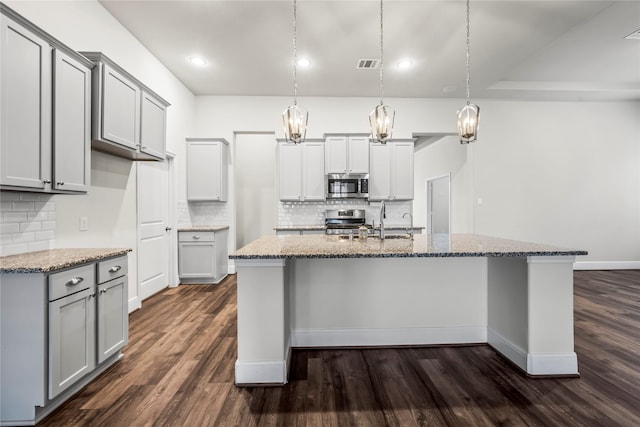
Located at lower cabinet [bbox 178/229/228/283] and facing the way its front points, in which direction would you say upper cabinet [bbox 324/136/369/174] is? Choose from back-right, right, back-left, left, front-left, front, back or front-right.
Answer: left

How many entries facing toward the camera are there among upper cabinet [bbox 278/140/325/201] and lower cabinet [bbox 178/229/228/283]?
2

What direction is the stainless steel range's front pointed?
toward the camera

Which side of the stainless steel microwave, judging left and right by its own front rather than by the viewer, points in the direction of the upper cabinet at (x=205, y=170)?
right

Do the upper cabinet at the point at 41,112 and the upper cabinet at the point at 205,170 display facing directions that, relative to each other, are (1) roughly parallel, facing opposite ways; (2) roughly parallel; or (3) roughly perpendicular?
roughly perpendicular

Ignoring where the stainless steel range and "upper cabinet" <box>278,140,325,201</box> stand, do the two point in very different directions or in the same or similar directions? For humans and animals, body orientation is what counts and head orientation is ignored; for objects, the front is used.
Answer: same or similar directions

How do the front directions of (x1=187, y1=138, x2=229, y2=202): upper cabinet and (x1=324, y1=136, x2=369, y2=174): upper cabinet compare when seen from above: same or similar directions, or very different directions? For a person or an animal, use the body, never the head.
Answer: same or similar directions

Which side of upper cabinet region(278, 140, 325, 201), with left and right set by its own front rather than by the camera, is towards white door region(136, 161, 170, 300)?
right

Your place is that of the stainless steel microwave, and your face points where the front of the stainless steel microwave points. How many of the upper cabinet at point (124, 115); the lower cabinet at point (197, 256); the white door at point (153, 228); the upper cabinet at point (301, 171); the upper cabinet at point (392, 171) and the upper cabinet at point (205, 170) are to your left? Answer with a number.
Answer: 1

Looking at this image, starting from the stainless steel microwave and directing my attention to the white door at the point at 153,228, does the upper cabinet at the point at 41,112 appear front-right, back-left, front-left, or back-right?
front-left

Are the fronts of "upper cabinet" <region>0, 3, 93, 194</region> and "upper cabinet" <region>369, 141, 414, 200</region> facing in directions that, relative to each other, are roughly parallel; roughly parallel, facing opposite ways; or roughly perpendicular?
roughly perpendicular

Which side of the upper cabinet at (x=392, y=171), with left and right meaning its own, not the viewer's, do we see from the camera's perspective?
front

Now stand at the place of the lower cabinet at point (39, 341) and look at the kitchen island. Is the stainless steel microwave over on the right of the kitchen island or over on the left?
left

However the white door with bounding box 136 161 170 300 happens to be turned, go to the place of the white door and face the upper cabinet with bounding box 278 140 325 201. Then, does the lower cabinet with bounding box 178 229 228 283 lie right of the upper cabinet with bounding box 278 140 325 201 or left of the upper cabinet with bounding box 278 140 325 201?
left

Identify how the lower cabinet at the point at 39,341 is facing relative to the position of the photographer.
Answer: facing the viewer and to the right of the viewer

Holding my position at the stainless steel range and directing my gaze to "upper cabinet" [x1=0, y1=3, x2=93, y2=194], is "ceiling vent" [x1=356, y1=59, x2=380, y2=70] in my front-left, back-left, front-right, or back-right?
front-left

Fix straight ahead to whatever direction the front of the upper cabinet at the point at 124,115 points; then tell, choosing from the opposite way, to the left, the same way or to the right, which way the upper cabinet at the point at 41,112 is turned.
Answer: the same way

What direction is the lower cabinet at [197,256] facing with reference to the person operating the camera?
facing the viewer

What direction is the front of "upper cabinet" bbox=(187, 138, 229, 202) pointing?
toward the camera

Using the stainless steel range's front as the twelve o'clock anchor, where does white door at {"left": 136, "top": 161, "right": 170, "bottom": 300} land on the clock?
The white door is roughly at 2 o'clock from the stainless steel range.
